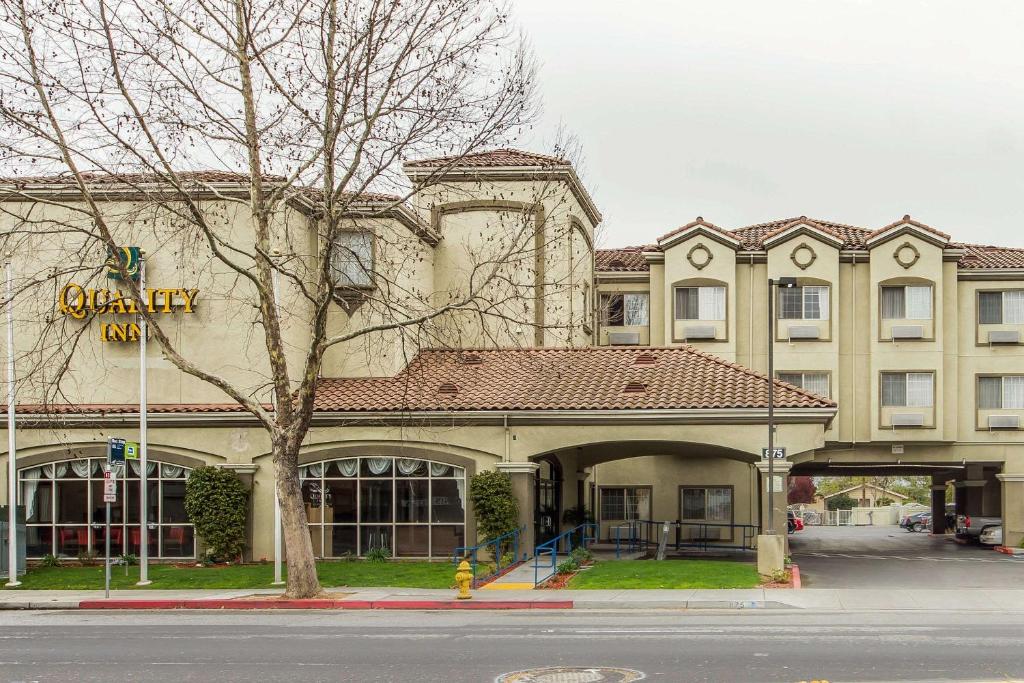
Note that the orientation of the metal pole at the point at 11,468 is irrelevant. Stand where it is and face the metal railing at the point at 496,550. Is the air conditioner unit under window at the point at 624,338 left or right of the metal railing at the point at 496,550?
left

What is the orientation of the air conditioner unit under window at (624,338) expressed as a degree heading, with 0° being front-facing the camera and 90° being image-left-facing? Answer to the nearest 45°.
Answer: approximately 0°

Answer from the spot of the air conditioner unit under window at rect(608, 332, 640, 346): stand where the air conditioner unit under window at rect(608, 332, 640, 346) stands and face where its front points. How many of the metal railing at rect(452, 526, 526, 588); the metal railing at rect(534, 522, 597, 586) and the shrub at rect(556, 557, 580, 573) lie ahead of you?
3

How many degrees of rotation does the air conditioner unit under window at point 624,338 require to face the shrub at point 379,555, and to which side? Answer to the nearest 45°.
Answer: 0° — it already faces it

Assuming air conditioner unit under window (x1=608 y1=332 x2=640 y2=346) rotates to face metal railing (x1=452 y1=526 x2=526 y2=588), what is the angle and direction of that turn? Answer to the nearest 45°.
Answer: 0° — it already faces it

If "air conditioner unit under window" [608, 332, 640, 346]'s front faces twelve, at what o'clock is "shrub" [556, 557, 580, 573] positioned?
The shrub is roughly at 12 o'clock from the air conditioner unit under window.
